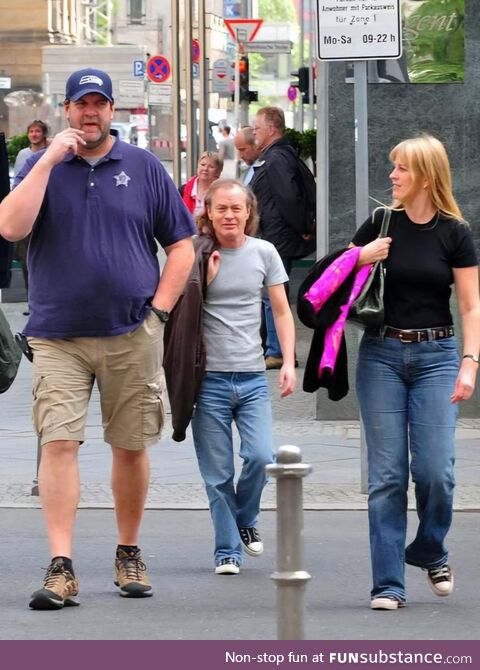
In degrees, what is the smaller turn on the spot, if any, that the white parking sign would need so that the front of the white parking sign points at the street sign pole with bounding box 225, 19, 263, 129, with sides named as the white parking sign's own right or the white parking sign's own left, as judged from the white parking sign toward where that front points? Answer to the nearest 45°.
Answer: approximately 180°

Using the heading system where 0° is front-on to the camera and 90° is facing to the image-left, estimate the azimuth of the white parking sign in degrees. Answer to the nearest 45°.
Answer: approximately 0°

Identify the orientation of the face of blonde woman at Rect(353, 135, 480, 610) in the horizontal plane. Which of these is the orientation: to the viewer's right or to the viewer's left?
to the viewer's left

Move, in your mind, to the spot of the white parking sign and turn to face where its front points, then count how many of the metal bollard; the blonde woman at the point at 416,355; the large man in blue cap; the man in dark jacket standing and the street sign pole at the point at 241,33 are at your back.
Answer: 2

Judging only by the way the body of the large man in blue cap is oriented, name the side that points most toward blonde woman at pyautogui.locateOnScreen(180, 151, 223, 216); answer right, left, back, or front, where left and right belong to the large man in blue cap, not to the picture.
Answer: back

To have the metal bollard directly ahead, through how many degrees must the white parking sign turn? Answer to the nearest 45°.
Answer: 0° — it already faces it

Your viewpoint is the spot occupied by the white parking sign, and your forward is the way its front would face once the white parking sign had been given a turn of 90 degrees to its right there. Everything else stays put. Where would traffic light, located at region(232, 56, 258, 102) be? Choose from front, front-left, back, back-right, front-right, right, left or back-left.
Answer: right

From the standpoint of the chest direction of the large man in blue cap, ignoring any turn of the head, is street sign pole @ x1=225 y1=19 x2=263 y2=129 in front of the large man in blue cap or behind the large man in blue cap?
behind
